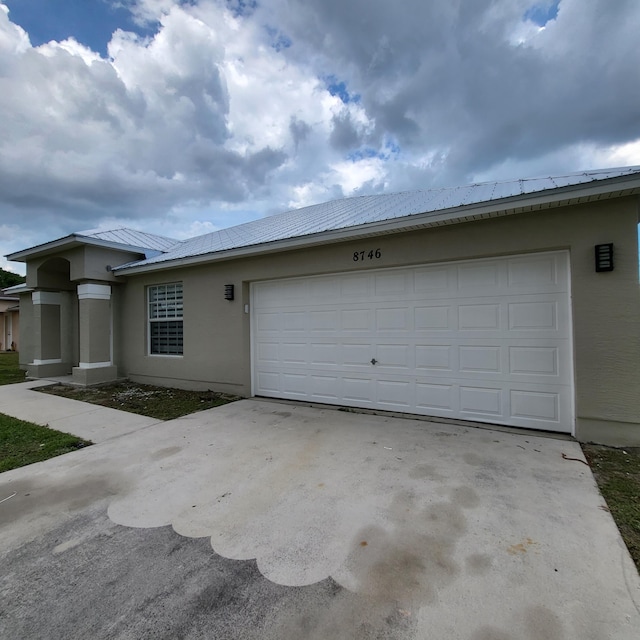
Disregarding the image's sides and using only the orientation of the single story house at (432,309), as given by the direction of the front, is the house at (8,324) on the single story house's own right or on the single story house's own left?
on the single story house's own right
